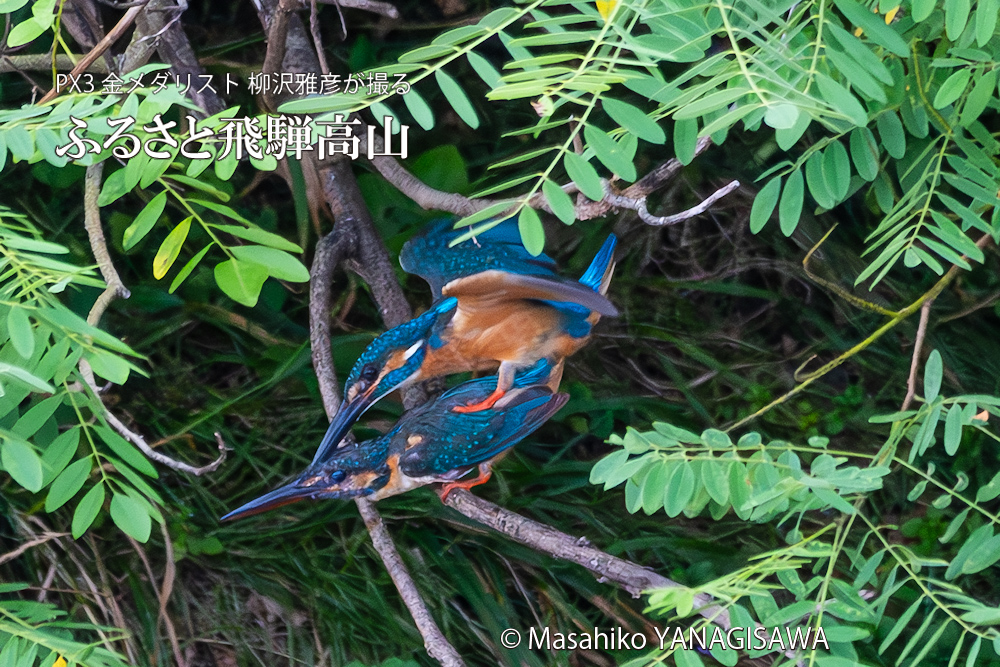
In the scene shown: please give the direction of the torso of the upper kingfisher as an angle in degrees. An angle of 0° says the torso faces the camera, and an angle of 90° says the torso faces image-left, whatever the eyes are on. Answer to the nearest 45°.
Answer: approximately 90°

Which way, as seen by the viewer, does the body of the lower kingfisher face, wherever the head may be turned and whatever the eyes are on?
to the viewer's left
